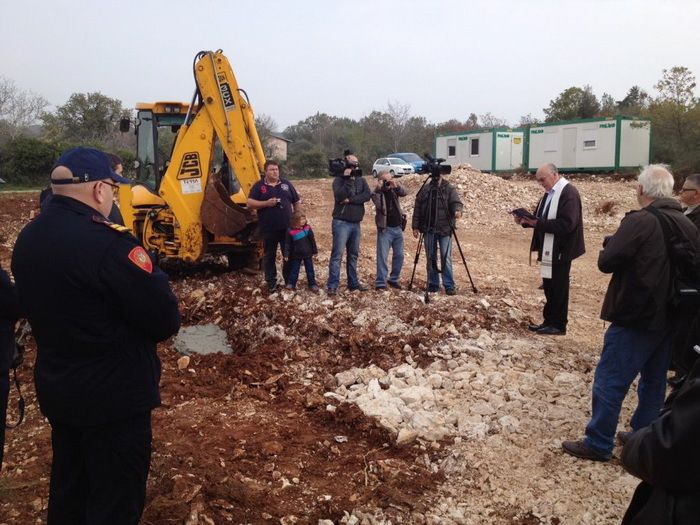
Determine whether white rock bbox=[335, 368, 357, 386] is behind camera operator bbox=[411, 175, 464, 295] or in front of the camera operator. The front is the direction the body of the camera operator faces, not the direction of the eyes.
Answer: in front

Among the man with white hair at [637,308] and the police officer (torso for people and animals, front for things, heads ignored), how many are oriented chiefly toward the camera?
0

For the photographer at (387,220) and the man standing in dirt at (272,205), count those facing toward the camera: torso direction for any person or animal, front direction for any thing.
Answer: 2

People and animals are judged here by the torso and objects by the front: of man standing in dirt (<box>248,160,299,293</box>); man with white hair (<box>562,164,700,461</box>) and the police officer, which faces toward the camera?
the man standing in dirt

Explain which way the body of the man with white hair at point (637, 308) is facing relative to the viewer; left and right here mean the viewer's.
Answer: facing away from the viewer and to the left of the viewer

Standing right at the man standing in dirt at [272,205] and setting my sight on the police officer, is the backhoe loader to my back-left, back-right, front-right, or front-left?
back-right

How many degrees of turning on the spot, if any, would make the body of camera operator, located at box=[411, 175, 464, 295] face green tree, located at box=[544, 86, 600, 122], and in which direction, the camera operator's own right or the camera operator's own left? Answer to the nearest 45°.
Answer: approximately 180°

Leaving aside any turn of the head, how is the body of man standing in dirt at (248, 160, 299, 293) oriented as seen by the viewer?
toward the camera

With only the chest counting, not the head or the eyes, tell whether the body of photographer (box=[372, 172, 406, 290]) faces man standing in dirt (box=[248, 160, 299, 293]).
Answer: no

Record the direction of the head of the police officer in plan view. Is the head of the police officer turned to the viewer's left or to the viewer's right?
to the viewer's right

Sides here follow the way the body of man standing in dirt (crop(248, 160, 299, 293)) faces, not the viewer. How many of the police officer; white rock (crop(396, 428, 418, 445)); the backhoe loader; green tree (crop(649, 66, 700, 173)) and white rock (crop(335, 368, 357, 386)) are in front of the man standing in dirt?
3

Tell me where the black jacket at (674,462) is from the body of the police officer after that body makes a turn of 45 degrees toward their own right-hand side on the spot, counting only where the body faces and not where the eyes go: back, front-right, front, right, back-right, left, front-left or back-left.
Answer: front-right

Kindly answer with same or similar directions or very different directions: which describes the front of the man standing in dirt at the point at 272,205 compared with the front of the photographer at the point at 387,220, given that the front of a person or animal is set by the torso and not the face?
same or similar directions

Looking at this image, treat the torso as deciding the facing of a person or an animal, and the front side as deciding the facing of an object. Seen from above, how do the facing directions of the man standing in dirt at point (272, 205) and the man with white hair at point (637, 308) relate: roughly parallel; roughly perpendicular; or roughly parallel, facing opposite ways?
roughly parallel, facing opposite ways

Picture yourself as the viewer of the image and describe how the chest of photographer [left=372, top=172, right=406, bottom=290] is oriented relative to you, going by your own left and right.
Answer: facing the viewer
